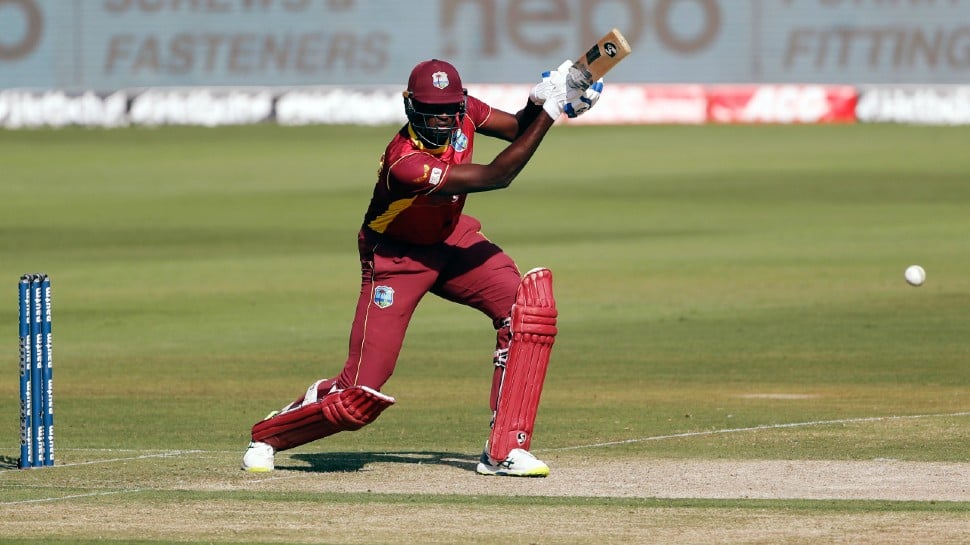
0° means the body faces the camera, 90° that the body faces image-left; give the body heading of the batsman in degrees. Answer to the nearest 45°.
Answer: approximately 315°

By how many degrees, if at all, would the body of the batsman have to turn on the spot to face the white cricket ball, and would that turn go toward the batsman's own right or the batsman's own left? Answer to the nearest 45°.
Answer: approximately 90° to the batsman's own left
